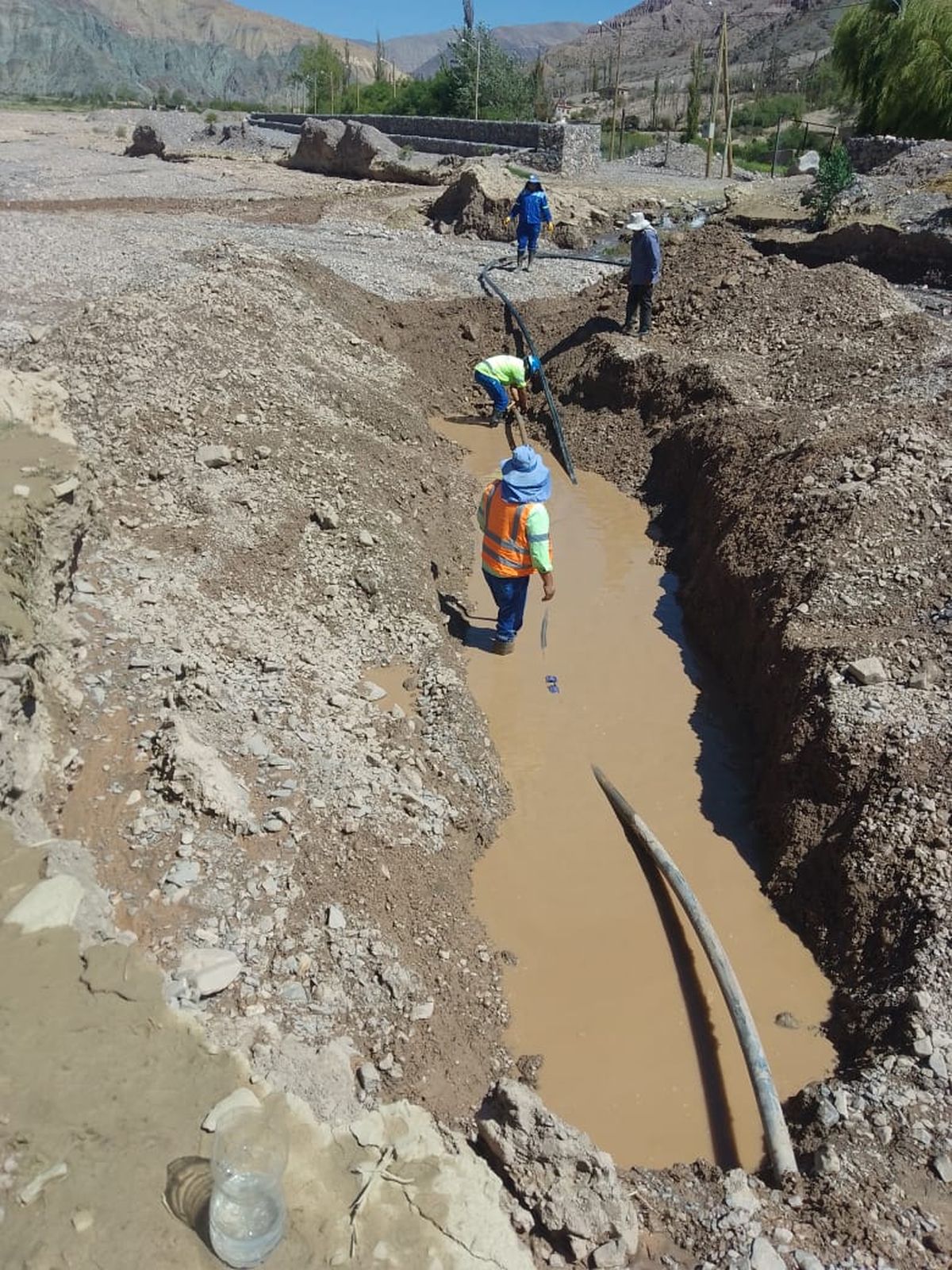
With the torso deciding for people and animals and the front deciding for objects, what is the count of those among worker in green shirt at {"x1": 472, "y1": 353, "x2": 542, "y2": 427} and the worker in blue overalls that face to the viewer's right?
1

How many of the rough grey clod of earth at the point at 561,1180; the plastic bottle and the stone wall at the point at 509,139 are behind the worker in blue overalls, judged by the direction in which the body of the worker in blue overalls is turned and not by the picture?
1

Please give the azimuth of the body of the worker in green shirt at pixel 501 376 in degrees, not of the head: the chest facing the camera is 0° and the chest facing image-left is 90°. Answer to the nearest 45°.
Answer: approximately 270°

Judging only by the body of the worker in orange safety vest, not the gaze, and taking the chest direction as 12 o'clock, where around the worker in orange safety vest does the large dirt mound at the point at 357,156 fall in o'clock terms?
The large dirt mound is roughly at 10 o'clock from the worker in orange safety vest.

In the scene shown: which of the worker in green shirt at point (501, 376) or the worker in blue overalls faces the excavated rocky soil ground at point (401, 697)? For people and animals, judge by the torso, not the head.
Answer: the worker in blue overalls

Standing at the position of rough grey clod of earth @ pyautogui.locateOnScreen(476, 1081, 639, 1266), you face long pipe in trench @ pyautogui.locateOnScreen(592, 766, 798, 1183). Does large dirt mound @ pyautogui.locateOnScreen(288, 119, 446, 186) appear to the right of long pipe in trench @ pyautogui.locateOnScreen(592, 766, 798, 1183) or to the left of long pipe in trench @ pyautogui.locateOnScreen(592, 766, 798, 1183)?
left

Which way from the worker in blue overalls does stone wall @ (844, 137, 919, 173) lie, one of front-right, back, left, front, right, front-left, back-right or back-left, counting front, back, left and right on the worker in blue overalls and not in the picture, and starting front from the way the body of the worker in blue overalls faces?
back-left

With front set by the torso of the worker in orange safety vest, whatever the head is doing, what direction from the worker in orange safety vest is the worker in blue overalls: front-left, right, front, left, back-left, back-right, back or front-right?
front-left

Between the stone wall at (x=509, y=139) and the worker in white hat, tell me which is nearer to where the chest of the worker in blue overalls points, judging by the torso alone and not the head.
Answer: the worker in white hat

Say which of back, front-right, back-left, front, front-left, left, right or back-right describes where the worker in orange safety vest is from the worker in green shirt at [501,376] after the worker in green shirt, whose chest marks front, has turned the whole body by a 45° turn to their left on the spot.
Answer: back-right

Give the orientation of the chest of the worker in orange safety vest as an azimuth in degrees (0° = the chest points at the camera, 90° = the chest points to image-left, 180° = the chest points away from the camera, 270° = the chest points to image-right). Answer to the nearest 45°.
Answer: approximately 225°

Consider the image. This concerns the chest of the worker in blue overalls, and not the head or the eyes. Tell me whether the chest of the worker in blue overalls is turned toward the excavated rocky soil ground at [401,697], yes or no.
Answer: yes

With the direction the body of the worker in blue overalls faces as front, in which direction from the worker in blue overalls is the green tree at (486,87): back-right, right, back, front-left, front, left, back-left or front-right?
back

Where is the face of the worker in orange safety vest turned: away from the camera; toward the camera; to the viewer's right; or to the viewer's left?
away from the camera
